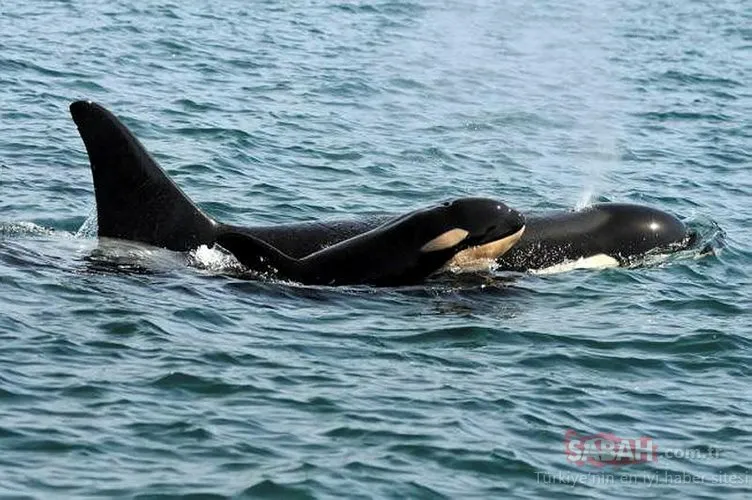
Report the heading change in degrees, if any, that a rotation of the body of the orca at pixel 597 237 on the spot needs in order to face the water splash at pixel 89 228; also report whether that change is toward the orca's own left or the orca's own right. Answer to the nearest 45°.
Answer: approximately 180°

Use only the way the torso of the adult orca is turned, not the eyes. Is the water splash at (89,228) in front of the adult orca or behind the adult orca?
behind

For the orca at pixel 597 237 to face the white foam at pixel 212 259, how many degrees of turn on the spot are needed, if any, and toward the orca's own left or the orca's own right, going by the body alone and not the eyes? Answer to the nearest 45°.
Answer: approximately 135° to the orca's own right

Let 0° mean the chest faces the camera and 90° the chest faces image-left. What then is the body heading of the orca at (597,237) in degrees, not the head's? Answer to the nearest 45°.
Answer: approximately 270°

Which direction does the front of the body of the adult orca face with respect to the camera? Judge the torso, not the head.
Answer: to the viewer's right
